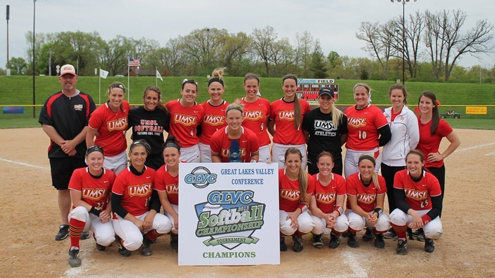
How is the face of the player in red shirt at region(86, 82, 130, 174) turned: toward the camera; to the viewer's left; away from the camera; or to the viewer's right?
toward the camera

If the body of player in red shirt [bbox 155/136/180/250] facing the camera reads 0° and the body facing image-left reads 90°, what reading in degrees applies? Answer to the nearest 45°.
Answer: approximately 0°

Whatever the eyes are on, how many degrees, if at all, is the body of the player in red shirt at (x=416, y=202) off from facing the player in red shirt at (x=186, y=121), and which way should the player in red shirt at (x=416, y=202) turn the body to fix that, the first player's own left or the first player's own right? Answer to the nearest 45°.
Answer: approximately 90° to the first player's own right

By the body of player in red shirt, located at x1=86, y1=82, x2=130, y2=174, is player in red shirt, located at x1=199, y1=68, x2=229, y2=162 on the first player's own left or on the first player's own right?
on the first player's own left

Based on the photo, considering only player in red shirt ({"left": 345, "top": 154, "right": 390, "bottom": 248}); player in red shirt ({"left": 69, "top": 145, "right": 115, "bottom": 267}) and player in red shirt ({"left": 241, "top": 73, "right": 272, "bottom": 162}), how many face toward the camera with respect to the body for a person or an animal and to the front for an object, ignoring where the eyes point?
3

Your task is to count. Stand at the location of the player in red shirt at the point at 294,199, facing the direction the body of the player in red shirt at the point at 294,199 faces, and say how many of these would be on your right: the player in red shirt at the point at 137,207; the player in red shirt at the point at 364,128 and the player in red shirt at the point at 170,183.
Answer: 2

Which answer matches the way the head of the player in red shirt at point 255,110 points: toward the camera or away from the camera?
toward the camera

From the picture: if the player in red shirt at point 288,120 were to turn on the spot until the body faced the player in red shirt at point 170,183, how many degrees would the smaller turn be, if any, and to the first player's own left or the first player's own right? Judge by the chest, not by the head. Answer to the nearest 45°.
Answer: approximately 45° to the first player's own right

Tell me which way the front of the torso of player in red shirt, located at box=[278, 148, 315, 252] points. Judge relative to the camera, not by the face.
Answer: toward the camera

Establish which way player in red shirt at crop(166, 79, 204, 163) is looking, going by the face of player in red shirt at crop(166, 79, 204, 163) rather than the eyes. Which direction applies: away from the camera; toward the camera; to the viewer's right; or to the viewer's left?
toward the camera

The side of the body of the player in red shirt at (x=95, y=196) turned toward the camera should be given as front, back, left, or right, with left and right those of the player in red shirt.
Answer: front

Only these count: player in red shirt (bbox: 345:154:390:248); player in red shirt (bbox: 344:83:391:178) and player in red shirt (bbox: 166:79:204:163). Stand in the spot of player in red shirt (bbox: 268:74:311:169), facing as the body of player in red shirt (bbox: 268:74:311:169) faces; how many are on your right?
1

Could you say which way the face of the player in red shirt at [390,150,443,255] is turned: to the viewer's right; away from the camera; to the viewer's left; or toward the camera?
toward the camera

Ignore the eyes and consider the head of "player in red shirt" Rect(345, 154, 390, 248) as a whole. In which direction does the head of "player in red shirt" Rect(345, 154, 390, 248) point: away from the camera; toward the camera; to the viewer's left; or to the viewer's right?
toward the camera

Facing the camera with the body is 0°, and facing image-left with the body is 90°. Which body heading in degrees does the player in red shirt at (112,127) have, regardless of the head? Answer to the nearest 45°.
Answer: approximately 315°

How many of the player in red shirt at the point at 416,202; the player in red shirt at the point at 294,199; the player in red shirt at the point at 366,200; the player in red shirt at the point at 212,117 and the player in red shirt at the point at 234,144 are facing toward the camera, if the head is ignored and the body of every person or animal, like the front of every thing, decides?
5
